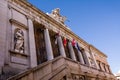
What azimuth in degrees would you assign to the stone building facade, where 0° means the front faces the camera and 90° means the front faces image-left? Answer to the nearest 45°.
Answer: approximately 315°
